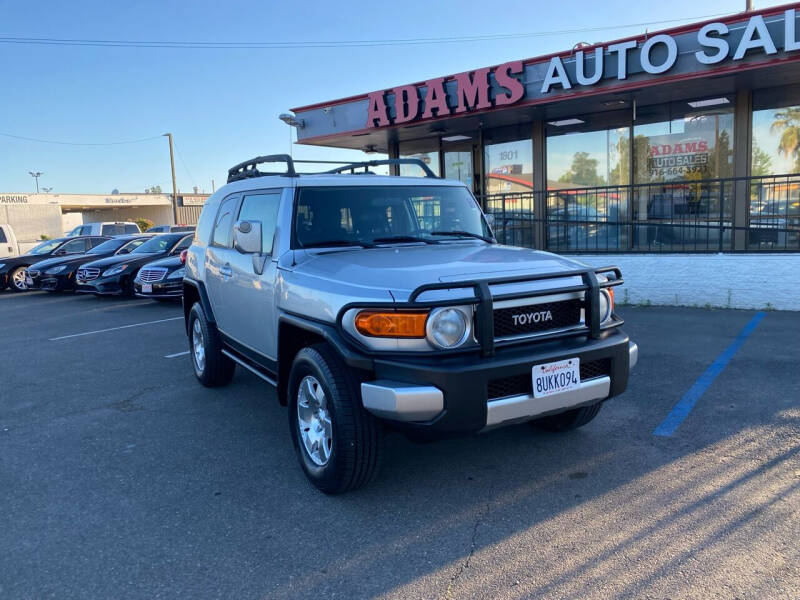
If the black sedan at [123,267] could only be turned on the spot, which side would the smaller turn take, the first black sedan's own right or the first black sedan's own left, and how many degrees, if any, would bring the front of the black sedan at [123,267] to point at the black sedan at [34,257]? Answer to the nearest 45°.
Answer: approximately 90° to the first black sedan's own right

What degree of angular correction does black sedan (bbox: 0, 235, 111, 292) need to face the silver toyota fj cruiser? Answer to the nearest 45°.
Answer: approximately 45° to its left

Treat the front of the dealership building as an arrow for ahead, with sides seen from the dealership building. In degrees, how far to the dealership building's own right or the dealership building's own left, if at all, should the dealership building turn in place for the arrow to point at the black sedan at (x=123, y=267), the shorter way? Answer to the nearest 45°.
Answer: approximately 45° to the dealership building's own right

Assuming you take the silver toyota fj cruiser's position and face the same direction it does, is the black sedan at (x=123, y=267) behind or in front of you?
behind

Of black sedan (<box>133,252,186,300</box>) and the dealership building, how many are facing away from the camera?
0

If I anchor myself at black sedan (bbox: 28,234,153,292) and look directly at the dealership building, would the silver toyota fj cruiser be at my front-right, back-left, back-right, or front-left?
front-right

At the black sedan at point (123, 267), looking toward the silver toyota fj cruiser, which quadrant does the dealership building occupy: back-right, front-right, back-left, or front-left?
front-left

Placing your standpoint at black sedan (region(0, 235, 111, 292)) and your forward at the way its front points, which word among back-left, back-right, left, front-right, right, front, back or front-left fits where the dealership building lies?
left

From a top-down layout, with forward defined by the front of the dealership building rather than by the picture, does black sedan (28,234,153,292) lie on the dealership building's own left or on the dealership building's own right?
on the dealership building's own right

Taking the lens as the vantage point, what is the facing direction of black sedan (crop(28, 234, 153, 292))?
facing the viewer and to the left of the viewer

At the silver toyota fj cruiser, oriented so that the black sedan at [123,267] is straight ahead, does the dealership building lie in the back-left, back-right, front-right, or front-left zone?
front-right

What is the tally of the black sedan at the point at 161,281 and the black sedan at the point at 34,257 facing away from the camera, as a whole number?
0

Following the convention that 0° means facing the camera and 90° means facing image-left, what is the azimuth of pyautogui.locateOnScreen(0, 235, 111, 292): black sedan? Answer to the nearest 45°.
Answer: approximately 45°
